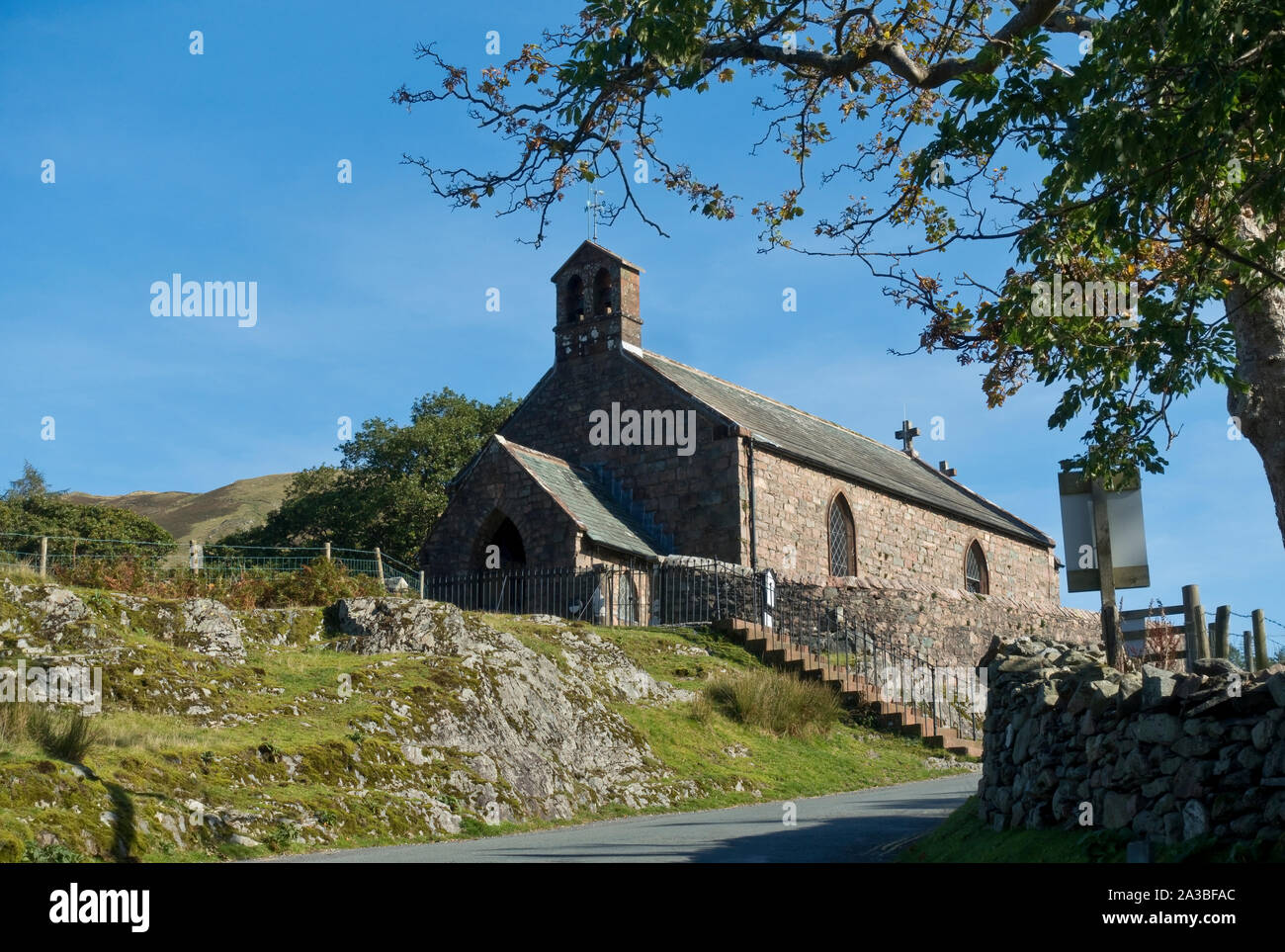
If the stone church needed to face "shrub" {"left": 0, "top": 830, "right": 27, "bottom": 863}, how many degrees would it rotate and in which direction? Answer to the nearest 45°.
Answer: approximately 45° to its left

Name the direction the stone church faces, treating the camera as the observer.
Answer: facing the viewer and to the left of the viewer

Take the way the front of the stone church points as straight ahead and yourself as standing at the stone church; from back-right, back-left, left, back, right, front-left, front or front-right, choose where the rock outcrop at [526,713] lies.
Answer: front-left

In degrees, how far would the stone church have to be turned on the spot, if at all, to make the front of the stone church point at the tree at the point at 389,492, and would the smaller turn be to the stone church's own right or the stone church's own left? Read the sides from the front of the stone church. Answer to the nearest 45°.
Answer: approximately 90° to the stone church's own right

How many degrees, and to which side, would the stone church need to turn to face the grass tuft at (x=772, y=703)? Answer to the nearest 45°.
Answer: approximately 45° to its left

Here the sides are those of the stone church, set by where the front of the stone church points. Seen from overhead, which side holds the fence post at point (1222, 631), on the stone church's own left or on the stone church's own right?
on the stone church's own left

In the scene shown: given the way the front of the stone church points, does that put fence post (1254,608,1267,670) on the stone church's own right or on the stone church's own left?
on the stone church's own left
